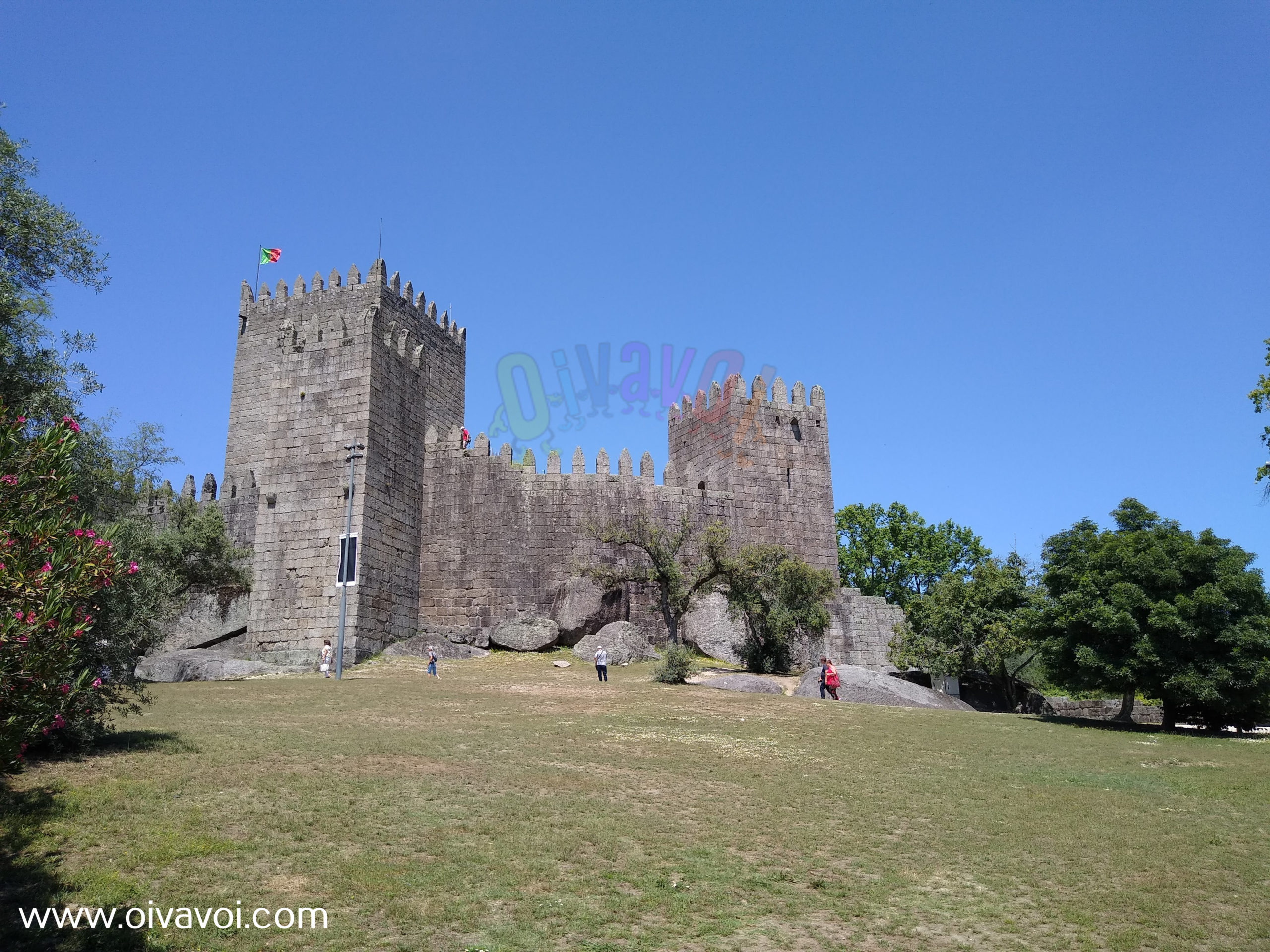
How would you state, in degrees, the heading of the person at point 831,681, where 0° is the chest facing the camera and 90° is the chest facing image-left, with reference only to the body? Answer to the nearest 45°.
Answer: approximately 90°

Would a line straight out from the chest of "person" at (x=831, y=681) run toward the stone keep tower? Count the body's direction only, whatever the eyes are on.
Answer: yes

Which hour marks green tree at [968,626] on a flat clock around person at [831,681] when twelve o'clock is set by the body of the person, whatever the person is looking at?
The green tree is roughly at 4 o'clock from the person.

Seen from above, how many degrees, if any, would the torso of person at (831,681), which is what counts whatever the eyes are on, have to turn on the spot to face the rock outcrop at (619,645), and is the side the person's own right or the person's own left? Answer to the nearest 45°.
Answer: approximately 45° to the person's own right

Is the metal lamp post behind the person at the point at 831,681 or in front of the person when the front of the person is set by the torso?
in front

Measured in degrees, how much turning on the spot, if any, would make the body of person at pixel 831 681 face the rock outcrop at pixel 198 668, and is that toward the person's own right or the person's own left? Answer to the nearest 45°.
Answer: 0° — they already face it

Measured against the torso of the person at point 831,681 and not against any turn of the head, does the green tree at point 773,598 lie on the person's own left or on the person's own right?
on the person's own right

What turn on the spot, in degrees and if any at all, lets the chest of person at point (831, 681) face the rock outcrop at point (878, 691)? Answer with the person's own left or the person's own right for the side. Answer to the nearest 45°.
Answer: approximately 135° to the person's own right
